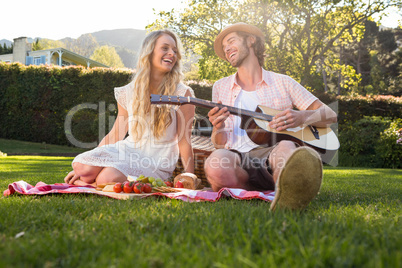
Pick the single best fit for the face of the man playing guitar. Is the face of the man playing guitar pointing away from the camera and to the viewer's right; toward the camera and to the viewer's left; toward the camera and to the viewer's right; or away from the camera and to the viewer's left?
toward the camera and to the viewer's left

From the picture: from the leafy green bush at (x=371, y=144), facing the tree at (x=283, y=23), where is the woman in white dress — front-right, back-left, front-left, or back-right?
back-left

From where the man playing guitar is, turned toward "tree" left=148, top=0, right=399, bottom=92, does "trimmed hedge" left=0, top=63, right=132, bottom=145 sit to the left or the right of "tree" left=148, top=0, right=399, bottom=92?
left

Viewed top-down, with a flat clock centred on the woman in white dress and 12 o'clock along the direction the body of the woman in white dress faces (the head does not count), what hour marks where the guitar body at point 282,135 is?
The guitar body is roughly at 10 o'clock from the woman in white dress.

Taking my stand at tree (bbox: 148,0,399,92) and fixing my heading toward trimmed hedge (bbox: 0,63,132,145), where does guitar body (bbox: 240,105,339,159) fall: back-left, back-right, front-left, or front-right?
front-left

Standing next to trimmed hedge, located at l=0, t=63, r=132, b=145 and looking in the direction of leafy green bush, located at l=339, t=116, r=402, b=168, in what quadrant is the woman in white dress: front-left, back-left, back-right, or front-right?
front-right

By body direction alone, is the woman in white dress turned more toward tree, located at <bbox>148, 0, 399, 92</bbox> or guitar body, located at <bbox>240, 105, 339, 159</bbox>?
the guitar body

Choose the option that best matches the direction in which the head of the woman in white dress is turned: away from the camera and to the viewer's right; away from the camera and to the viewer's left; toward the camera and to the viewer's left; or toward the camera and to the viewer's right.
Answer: toward the camera and to the viewer's right

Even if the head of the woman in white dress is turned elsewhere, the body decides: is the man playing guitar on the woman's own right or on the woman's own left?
on the woman's own left

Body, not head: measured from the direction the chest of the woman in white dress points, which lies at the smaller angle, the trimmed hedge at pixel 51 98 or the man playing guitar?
the man playing guitar

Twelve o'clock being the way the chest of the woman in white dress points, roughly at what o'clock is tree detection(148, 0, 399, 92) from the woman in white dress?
The tree is roughly at 7 o'clock from the woman in white dress.

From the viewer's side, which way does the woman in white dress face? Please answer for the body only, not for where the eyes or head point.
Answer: toward the camera

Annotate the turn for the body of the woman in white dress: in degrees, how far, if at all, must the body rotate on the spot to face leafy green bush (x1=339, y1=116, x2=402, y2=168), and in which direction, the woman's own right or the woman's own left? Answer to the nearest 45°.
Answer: approximately 135° to the woman's own left

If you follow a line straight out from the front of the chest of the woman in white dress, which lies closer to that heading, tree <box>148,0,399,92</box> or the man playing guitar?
the man playing guitar

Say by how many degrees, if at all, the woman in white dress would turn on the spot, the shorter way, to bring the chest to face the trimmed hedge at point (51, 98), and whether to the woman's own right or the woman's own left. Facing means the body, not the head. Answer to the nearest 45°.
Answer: approximately 180°
